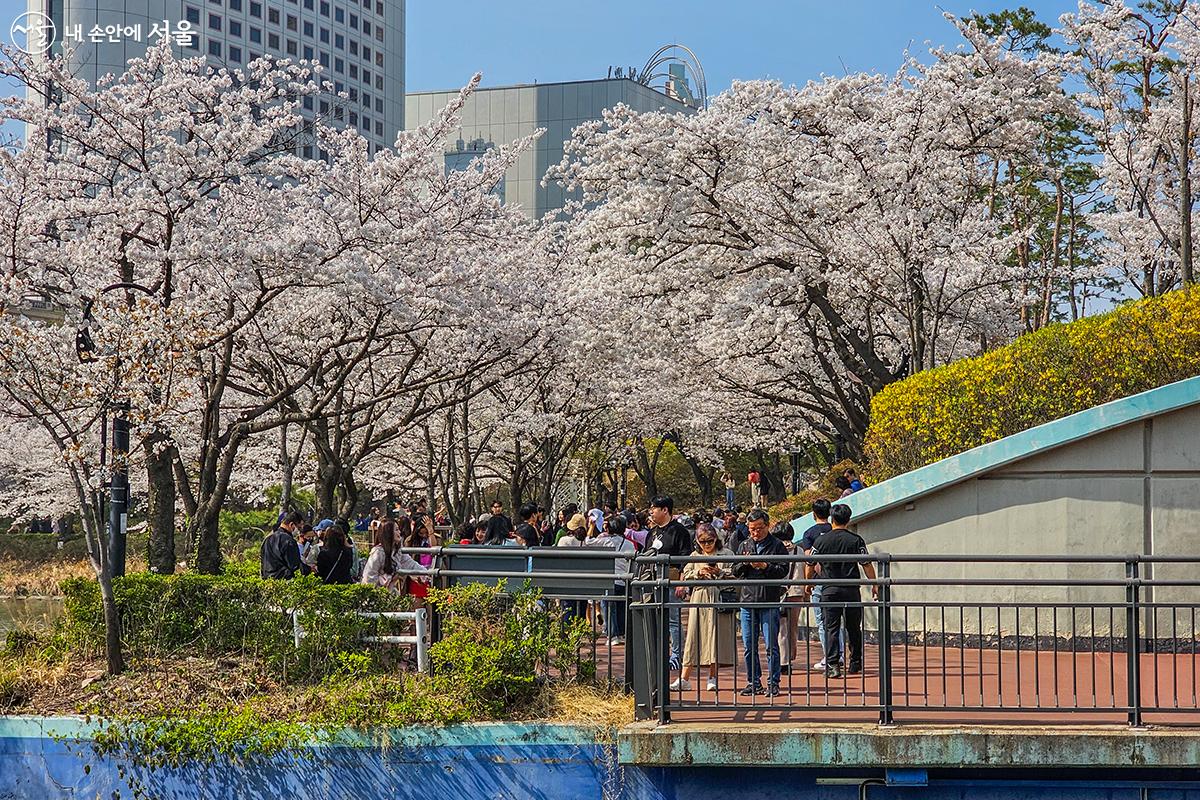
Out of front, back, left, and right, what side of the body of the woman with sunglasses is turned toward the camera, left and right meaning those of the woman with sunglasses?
front

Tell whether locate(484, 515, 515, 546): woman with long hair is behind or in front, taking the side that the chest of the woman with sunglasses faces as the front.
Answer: behind

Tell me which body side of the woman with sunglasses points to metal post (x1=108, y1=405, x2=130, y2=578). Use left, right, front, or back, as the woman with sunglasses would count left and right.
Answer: right

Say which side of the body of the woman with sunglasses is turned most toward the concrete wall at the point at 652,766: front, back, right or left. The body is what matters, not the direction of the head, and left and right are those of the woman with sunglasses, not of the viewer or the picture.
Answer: front

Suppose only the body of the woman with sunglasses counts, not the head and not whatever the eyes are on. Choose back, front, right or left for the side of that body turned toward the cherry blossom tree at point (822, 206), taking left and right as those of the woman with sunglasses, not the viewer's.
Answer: back

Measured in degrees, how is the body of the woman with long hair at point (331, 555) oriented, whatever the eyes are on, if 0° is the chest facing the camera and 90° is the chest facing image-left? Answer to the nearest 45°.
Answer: approximately 180°

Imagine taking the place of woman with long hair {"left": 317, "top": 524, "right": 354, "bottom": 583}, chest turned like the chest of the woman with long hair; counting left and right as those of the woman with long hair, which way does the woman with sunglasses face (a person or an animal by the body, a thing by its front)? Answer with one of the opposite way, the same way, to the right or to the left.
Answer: the opposite way
